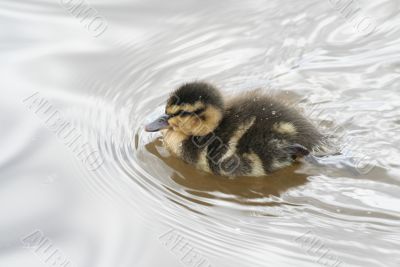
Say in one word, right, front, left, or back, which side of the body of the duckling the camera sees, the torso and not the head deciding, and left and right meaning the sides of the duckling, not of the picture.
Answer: left
